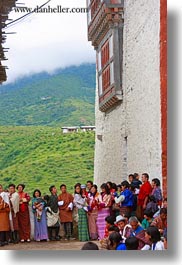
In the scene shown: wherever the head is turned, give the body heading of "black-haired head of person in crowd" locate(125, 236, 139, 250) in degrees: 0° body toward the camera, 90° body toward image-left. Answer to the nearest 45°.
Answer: approximately 180°

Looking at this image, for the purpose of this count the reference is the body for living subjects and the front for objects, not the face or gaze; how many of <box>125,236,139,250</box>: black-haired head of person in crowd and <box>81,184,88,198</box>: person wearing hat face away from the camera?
1

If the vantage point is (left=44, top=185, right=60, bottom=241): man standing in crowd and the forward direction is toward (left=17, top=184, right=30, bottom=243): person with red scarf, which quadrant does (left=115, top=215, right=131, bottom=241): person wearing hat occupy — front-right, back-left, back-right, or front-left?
back-left

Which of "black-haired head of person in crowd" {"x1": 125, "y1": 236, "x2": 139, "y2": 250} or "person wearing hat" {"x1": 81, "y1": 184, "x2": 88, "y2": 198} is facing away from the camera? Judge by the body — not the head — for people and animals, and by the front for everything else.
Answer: the black-haired head of person in crowd

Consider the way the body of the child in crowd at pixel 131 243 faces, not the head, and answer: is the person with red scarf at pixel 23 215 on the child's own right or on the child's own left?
on the child's own left

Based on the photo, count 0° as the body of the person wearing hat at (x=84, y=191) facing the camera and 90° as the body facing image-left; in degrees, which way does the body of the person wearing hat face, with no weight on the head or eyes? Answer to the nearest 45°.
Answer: approximately 45°
